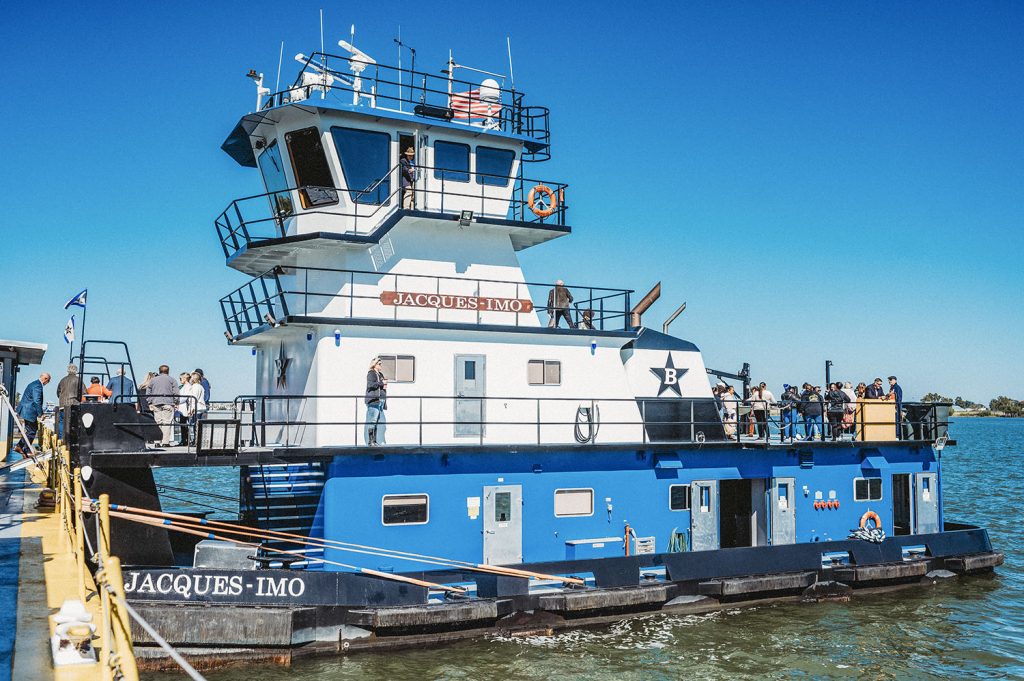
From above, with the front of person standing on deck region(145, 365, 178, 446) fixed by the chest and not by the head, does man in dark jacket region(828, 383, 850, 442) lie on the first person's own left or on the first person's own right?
on the first person's own right

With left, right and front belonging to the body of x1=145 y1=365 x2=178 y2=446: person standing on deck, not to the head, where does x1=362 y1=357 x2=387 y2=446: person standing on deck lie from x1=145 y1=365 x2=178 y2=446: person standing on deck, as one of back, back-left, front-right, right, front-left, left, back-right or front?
back-right

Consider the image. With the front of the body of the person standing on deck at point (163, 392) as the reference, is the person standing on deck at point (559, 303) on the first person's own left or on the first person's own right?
on the first person's own right

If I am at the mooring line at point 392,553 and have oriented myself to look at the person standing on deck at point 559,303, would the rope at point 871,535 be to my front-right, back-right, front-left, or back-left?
front-right

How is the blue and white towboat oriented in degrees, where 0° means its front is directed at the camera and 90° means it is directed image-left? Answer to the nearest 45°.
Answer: approximately 45°
